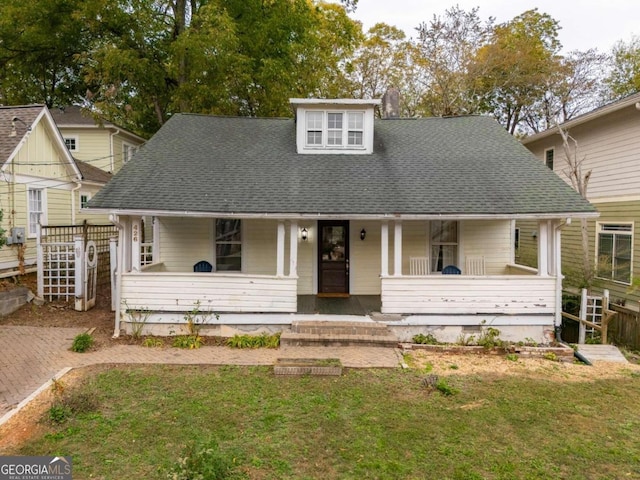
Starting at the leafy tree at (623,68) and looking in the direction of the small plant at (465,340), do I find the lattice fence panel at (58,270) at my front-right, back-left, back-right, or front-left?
front-right

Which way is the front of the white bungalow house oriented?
toward the camera

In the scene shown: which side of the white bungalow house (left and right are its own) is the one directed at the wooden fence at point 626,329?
left

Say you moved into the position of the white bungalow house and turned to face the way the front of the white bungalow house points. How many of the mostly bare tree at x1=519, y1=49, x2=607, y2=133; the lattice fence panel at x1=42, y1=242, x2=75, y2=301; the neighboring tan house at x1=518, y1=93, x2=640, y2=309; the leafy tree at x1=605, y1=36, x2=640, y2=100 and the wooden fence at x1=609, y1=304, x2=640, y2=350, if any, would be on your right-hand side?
1

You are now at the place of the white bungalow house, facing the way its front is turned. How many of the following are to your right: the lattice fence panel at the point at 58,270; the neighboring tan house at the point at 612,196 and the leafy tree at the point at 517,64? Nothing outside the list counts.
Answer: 1

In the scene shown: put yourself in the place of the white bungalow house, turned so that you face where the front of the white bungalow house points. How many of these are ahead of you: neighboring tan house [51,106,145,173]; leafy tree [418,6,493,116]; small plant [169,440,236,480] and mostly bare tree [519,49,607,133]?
1

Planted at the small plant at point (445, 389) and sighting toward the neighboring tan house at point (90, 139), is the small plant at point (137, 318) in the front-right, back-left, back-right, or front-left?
front-left

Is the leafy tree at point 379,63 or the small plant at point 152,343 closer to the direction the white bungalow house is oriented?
the small plant

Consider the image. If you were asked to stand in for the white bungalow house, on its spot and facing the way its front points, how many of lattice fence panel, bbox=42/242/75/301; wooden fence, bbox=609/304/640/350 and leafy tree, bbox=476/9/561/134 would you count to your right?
1

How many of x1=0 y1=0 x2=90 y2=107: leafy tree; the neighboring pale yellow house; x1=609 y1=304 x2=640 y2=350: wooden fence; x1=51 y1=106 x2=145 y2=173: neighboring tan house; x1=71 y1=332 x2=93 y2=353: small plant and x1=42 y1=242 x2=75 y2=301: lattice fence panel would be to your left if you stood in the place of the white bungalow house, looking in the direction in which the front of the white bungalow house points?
1

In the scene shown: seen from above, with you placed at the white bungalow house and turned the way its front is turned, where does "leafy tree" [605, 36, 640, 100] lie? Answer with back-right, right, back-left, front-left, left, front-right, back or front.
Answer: back-left

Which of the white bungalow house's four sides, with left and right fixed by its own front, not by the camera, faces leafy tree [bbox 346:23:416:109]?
back

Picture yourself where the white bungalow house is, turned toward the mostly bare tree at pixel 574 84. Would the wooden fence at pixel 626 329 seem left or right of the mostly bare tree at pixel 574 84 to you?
right

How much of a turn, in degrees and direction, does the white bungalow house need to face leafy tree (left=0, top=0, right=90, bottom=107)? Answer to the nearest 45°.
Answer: approximately 135° to its right

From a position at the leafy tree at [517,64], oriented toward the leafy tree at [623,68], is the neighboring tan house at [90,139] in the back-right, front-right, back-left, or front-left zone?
back-right

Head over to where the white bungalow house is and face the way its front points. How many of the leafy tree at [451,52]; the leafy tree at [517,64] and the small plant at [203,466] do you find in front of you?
1
